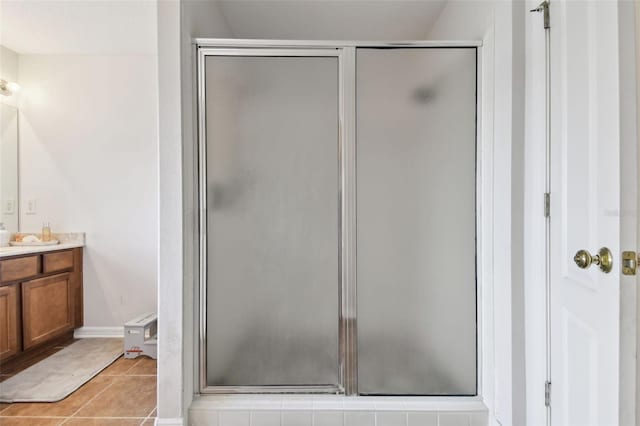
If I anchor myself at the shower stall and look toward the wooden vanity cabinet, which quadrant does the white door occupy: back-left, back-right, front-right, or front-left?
back-left

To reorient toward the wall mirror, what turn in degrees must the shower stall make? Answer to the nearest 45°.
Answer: approximately 90° to its right

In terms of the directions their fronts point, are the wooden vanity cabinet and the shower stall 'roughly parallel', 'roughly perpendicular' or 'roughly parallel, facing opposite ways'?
roughly perpendicular

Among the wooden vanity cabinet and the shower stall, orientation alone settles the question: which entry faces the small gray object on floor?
the wooden vanity cabinet

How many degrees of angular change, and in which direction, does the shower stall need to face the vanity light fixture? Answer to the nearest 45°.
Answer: approximately 90° to its right

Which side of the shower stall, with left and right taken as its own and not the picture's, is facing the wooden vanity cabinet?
right

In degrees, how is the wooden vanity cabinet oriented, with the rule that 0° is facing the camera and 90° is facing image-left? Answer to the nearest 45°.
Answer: approximately 315°

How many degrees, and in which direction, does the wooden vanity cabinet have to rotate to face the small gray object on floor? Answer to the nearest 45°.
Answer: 0° — it already faces it

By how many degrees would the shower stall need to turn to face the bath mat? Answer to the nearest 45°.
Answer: approximately 90° to its right

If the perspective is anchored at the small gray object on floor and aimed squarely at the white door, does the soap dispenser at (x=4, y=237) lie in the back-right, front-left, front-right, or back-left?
back-right

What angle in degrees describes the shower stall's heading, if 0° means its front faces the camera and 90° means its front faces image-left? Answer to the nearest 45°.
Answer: approximately 0°
